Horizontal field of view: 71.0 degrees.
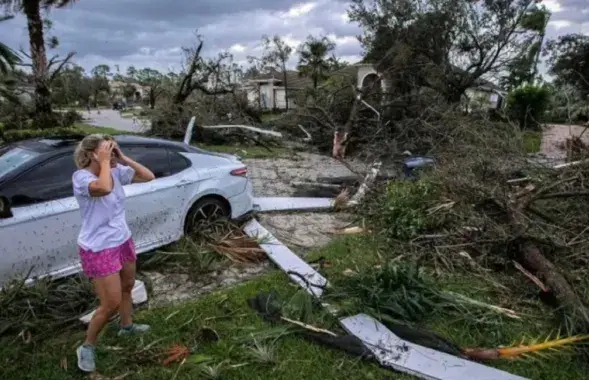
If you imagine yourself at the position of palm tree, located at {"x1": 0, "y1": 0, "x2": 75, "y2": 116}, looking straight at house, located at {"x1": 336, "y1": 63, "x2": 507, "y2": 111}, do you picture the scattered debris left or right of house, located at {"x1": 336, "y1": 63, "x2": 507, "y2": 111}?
right

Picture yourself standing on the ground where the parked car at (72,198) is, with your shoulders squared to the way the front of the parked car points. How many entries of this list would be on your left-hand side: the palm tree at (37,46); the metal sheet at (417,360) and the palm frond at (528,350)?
2

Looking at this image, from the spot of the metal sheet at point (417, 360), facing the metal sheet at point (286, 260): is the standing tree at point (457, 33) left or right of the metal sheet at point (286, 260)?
right

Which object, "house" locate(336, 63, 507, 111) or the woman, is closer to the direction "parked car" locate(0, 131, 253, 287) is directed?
the woman

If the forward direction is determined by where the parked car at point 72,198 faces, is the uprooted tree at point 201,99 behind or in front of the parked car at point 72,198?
behind

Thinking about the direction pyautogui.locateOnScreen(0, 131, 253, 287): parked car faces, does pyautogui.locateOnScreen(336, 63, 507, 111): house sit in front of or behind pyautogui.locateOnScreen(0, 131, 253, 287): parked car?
behind

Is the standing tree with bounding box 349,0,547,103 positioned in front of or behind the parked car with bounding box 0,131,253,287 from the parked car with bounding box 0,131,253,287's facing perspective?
behind

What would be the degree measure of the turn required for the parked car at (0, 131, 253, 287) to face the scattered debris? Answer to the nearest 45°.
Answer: approximately 180°

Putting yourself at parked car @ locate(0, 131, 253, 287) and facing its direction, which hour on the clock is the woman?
The woman is roughly at 10 o'clock from the parked car.

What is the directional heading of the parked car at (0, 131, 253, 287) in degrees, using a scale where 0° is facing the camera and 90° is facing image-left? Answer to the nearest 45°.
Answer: approximately 45°

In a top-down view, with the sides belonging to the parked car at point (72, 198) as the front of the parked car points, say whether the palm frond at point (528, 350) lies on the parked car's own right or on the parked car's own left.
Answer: on the parked car's own left

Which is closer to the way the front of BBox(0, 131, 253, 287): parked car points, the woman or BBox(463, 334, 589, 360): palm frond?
the woman
